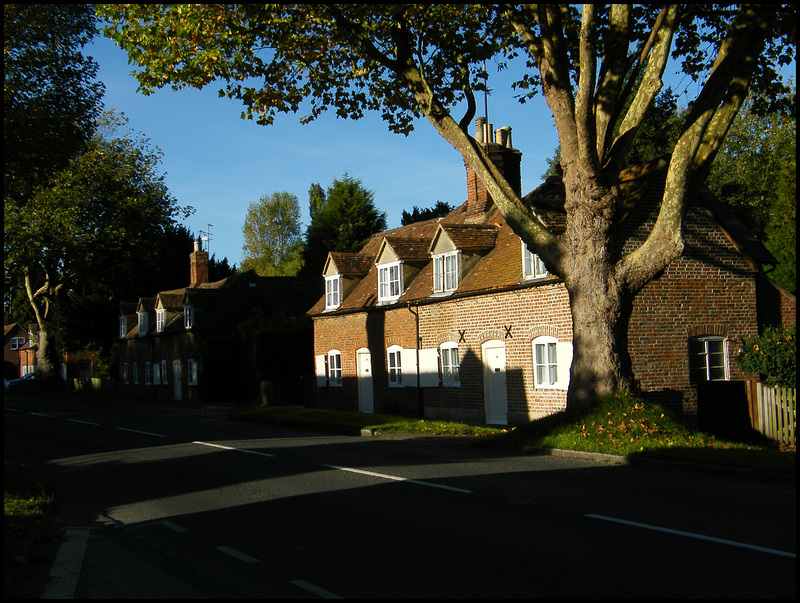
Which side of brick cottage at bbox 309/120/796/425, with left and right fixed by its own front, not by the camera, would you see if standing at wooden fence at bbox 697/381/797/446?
left

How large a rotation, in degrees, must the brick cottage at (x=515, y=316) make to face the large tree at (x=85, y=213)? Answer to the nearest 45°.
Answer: approximately 90° to its right

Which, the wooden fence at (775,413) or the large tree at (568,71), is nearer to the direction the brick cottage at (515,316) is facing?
the large tree

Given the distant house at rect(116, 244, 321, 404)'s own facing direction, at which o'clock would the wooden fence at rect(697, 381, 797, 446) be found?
The wooden fence is roughly at 10 o'clock from the distant house.

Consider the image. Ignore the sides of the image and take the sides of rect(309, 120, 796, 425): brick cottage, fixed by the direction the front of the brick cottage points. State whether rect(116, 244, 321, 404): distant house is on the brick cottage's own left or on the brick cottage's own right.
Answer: on the brick cottage's own right

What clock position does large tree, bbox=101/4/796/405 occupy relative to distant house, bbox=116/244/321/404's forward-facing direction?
The large tree is roughly at 10 o'clock from the distant house.

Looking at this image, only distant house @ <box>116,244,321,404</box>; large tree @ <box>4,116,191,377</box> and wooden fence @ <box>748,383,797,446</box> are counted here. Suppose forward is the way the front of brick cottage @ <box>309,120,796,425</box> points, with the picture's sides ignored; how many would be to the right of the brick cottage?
2

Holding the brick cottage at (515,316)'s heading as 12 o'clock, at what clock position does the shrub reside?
The shrub is roughly at 8 o'clock from the brick cottage.
